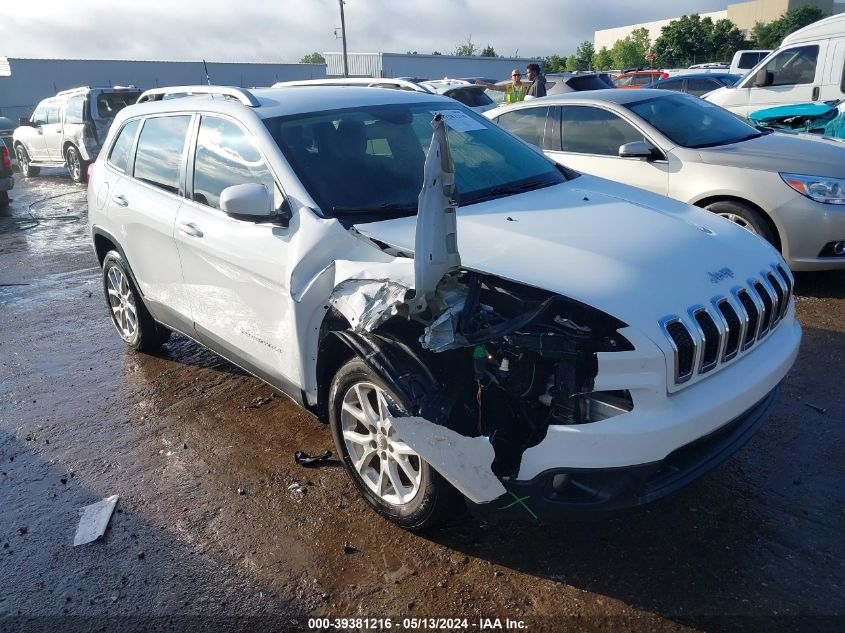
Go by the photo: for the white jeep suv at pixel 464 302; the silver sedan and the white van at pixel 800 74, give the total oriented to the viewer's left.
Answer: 1

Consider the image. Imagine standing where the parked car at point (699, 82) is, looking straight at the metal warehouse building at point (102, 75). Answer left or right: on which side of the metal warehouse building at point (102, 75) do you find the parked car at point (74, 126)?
left

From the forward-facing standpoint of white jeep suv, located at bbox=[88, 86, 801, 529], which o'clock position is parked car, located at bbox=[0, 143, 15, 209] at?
The parked car is roughly at 6 o'clock from the white jeep suv.

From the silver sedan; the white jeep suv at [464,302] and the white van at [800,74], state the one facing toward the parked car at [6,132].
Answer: the white van

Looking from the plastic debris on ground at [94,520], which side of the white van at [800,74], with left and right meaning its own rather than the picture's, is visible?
left

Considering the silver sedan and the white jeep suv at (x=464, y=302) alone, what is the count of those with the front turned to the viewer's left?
0

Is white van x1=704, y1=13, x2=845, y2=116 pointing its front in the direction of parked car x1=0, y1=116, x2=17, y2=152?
yes

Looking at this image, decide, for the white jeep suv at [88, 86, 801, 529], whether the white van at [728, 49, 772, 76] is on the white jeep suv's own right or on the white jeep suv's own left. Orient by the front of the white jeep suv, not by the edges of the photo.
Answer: on the white jeep suv's own left

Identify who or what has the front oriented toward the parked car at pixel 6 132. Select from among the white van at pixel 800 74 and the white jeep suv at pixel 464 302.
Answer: the white van

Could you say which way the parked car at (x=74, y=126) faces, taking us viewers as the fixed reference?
facing away from the viewer and to the left of the viewer

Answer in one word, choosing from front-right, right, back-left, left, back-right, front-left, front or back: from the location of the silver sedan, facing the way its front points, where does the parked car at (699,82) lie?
back-left

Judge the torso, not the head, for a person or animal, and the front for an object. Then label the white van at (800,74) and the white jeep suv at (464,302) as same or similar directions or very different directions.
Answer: very different directions

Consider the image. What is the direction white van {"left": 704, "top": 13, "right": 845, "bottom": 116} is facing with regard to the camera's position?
facing to the left of the viewer

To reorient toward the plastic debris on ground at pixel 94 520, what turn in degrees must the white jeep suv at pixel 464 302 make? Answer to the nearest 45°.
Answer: approximately 135° to its right

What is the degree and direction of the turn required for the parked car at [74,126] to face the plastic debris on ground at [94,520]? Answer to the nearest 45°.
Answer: approximately 135° to its left
